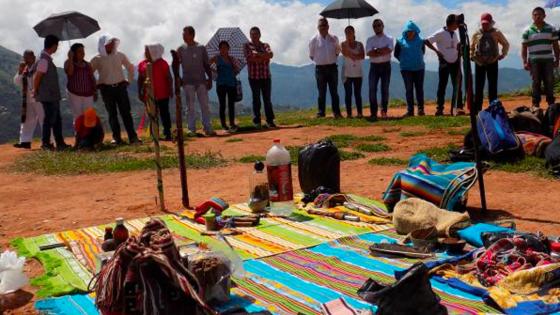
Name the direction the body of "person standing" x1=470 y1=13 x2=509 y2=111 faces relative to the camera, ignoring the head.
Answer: toward the camera

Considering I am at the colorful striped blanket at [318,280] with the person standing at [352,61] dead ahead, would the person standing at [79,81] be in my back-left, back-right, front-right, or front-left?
front-left

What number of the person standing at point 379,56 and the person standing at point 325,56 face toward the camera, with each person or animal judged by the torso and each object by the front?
2

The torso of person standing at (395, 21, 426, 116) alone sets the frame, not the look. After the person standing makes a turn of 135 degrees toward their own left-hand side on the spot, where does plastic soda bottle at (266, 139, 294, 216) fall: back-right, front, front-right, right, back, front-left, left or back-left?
back-right

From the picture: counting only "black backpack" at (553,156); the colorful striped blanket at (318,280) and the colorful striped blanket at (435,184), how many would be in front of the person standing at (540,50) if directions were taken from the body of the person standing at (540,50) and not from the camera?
3

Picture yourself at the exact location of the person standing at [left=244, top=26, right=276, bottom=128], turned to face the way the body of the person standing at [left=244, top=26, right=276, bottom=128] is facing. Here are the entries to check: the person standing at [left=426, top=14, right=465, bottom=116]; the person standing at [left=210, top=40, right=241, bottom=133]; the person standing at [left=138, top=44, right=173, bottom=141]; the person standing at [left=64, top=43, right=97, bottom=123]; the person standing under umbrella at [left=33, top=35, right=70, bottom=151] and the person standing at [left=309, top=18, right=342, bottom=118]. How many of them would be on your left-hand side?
2

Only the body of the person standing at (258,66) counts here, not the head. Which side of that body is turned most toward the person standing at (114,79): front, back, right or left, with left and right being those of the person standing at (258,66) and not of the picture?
right

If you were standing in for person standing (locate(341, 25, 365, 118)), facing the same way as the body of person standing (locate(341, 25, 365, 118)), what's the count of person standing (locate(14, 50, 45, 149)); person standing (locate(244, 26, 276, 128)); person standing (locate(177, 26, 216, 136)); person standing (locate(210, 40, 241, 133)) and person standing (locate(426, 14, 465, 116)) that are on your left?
1

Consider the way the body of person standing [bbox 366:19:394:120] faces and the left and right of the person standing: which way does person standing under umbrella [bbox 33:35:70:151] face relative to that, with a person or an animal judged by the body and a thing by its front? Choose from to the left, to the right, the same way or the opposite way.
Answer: to the left

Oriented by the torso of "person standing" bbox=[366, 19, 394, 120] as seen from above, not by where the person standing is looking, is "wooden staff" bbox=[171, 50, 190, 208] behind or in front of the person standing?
in front

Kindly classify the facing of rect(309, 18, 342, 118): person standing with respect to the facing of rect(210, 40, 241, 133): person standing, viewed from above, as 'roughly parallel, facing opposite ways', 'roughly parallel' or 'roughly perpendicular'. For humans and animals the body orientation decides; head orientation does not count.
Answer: roughly parallel

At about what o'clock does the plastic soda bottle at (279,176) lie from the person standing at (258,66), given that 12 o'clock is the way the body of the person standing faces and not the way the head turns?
The plastic soda bottle is roughly at 12 o'clock from the person standing.

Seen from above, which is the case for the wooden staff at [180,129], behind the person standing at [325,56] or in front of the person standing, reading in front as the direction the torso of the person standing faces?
in front

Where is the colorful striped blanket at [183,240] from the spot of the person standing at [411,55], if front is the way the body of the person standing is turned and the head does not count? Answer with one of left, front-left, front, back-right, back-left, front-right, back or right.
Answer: front

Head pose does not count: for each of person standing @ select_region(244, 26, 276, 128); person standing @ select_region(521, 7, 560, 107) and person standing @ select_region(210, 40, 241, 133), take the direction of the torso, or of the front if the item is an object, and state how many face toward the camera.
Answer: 3

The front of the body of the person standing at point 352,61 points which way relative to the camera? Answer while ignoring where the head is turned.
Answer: toward the camera

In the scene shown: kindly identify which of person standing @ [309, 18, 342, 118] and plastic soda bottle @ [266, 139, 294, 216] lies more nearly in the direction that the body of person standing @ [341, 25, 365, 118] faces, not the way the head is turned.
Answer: the plastic soda bottle

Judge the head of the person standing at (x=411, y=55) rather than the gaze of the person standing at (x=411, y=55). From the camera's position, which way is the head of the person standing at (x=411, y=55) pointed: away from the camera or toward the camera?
toward the camera
